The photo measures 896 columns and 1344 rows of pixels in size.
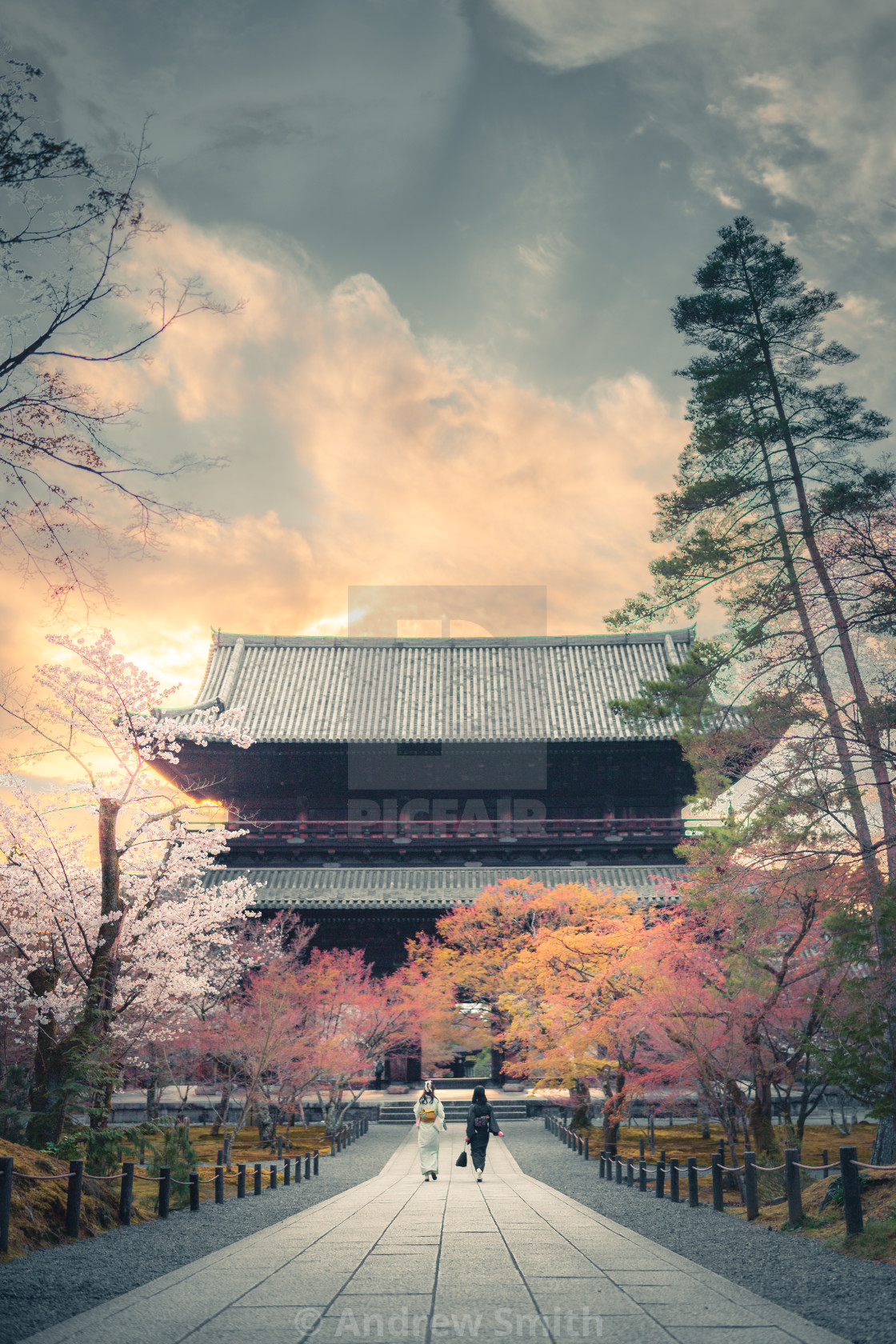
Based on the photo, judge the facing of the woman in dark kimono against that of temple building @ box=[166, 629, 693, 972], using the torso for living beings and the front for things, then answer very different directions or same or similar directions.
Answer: very different directions

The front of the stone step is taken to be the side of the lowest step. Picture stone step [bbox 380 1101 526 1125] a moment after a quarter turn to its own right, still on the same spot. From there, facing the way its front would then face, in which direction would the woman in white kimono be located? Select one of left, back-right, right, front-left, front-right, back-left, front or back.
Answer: left

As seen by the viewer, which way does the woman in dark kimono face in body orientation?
away from the camera

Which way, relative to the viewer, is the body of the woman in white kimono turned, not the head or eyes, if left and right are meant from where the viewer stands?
facing away from the viewer

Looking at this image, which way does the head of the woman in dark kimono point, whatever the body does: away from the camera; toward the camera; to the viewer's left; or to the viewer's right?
away from the camera

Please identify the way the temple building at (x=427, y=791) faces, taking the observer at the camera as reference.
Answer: facing the viewer

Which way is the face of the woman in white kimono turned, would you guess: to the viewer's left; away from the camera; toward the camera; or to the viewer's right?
away from the camera

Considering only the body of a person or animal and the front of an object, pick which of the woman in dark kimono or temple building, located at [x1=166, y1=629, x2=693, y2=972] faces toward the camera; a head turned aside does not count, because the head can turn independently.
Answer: the temple building

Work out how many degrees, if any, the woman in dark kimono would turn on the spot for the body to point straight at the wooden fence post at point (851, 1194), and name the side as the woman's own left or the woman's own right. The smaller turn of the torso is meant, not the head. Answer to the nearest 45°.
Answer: approximately 135° to the woman's own right

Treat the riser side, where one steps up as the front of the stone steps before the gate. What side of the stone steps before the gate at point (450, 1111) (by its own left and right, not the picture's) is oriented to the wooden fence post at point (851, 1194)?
front

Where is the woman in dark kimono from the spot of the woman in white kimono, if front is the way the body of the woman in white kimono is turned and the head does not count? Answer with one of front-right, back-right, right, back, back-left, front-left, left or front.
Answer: right

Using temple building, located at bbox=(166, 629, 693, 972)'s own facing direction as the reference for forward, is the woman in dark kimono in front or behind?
in front

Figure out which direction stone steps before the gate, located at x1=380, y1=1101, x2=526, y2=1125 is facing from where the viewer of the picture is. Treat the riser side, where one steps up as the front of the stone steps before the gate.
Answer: facing the viewer

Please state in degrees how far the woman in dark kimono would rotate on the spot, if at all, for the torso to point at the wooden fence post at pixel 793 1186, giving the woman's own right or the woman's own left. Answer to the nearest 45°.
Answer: approximately 135° to the woman's own right
